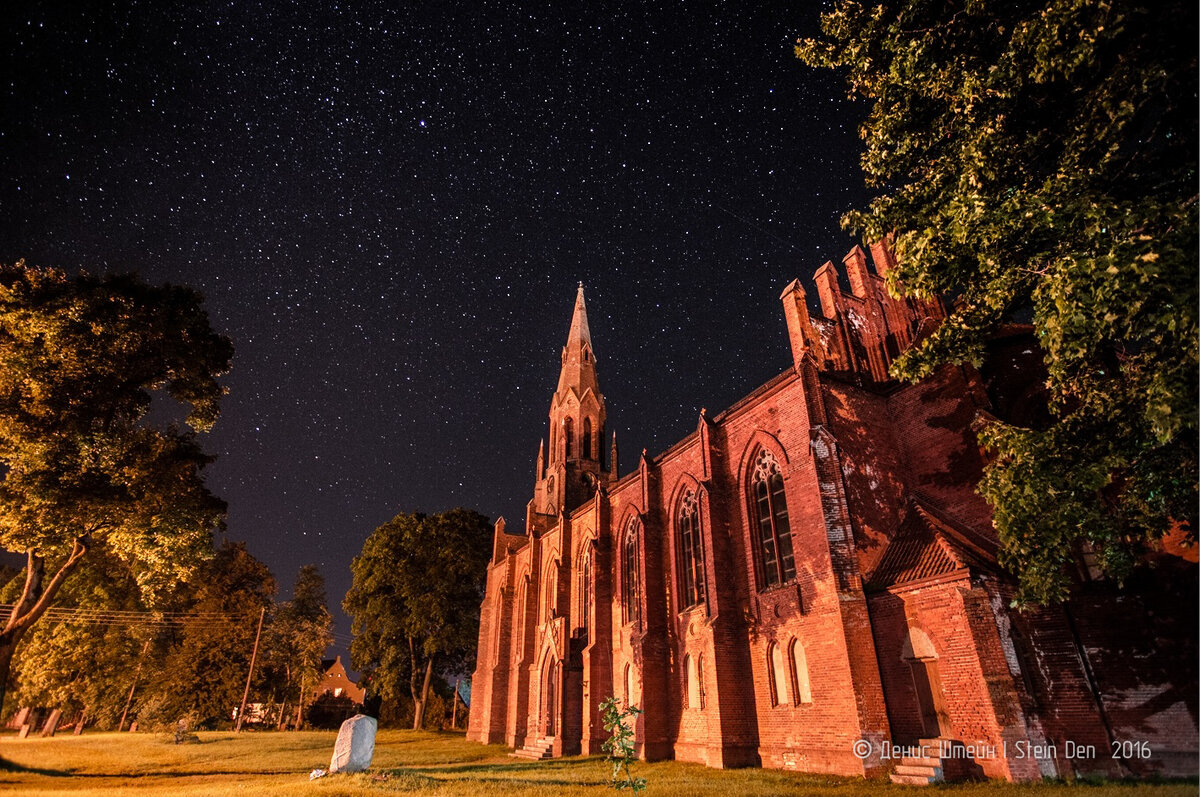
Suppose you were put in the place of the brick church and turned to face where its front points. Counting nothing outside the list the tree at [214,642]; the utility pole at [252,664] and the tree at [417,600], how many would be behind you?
0

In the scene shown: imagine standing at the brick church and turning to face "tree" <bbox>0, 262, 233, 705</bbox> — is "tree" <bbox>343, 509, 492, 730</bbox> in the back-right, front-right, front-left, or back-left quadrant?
front-right

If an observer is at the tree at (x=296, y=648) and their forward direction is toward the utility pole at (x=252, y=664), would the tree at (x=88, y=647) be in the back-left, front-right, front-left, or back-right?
front-right

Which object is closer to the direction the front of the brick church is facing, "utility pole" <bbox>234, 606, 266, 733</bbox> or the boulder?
the utility pole

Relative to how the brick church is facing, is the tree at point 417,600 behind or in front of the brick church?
in front

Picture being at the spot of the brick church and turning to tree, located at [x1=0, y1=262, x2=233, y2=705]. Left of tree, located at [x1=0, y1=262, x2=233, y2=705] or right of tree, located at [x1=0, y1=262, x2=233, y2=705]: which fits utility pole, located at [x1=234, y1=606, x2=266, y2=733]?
right

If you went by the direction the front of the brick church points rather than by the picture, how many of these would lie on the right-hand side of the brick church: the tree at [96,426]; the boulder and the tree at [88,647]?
0

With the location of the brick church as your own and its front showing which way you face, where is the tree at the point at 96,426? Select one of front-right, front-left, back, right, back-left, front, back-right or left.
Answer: left

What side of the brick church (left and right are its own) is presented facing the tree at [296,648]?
front

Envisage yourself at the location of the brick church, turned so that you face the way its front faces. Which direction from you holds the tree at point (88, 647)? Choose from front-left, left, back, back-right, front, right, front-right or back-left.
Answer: front-left

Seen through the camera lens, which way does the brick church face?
facing away from the viewer and to the left of the viewer

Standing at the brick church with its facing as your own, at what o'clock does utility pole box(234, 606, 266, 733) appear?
The utility pole is roughly at 11 o'clock from the brick church.

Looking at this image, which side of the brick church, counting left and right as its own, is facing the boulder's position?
left

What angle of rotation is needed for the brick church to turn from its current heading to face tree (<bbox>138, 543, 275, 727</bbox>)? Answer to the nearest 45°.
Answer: approximately 45° to its left
